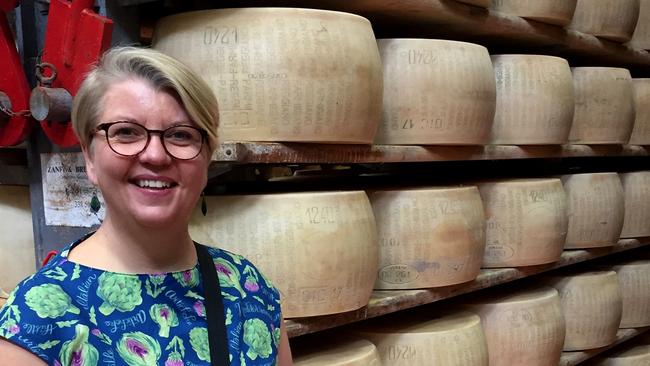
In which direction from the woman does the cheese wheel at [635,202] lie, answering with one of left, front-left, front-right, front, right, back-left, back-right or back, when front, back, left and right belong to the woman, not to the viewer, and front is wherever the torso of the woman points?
back-left

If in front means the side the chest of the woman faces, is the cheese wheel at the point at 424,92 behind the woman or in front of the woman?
behind

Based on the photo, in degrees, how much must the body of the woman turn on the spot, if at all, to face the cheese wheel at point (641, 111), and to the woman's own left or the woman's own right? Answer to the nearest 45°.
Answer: approximately 135° to the woman's own left

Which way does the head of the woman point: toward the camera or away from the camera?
toward the camera

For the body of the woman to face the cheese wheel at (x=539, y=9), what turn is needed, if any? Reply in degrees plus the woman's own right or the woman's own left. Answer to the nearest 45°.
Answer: approximately 135° to the woman's own left

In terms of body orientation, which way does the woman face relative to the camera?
toward the camera

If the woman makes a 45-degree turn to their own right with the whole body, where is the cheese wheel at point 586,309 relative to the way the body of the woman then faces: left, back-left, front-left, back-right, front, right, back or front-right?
back

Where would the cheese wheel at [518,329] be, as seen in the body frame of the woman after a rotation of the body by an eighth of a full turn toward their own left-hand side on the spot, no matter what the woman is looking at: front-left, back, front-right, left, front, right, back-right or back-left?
left

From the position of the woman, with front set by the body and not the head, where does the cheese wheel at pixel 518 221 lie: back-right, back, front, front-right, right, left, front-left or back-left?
back-left

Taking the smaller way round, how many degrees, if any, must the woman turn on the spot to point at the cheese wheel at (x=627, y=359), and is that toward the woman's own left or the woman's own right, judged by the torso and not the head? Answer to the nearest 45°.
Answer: approximately 135° to the woman's own left

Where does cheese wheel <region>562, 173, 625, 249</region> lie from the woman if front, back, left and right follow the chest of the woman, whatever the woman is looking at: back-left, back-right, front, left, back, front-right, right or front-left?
back-left

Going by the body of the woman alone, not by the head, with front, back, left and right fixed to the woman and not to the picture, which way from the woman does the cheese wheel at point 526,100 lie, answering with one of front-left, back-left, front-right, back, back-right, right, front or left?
back-left
